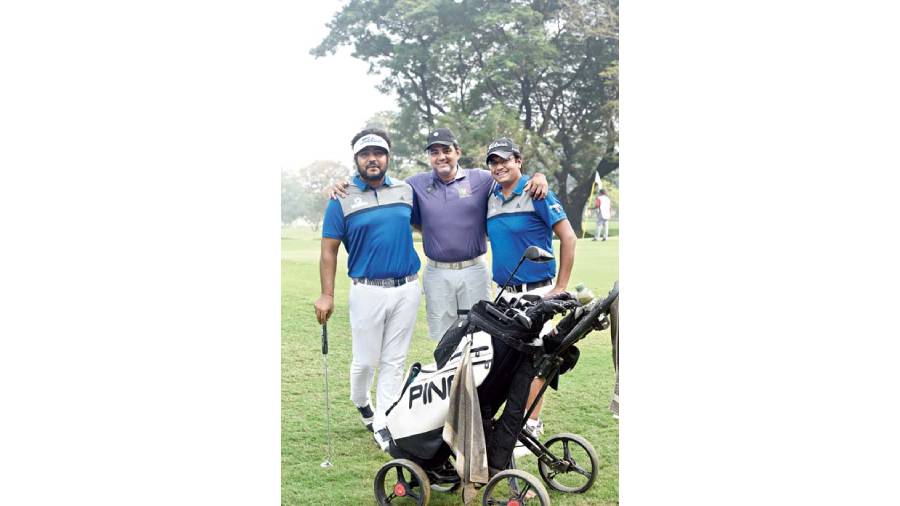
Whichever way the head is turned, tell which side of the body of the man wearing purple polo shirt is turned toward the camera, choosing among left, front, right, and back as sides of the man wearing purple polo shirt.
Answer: front

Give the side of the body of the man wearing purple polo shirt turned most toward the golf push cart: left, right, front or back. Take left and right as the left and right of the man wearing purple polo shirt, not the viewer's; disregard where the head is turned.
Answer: front

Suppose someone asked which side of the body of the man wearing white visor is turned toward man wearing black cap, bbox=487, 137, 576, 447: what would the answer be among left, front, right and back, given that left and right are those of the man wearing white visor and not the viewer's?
left

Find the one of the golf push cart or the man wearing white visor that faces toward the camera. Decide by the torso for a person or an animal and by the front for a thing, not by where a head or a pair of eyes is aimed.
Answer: the man wearing white visor

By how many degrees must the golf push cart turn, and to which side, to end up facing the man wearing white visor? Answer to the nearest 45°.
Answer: approximately 45° to its right

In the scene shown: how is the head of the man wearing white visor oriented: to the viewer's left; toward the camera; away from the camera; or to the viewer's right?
toward the camera

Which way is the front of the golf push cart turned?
to the viewer's left

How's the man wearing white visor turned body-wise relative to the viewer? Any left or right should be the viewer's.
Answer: facing the viewer

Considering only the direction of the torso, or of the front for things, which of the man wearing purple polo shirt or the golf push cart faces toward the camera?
the man wearing purple polo shirt

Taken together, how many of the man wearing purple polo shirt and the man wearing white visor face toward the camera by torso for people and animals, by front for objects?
2

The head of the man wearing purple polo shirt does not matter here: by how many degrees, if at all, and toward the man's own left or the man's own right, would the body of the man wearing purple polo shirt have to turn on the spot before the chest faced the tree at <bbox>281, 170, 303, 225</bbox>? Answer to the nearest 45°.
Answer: approximately 135° to the man's own right

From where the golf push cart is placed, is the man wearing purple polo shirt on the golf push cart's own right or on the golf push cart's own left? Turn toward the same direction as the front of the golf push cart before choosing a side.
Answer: on the golf push cart's own right

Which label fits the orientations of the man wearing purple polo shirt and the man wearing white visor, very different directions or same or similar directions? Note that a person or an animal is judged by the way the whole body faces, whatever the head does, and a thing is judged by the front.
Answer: same or similar directions
